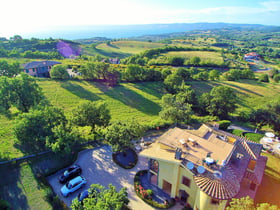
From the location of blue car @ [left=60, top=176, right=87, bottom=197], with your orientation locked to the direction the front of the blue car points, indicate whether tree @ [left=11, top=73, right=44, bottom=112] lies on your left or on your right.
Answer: on your right

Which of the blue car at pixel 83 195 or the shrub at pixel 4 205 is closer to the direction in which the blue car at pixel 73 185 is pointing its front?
the shrub

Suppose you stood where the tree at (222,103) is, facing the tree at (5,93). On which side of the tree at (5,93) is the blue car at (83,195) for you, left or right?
left

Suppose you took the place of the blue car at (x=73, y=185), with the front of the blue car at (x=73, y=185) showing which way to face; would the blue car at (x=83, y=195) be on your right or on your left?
on your left

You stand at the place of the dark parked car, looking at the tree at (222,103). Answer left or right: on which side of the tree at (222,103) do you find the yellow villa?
right

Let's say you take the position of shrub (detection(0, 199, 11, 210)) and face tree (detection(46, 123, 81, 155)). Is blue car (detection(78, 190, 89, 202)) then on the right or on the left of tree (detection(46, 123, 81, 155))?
right
